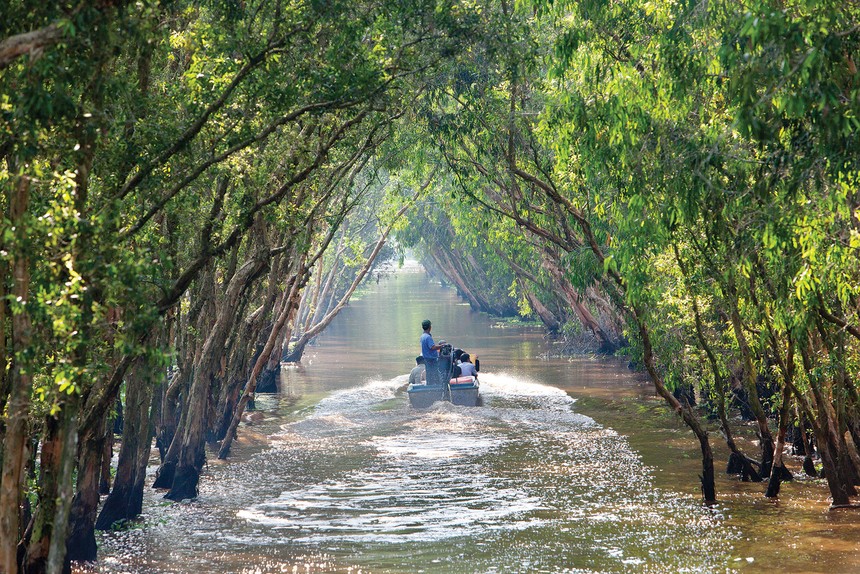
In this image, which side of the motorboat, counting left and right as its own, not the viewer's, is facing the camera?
back
